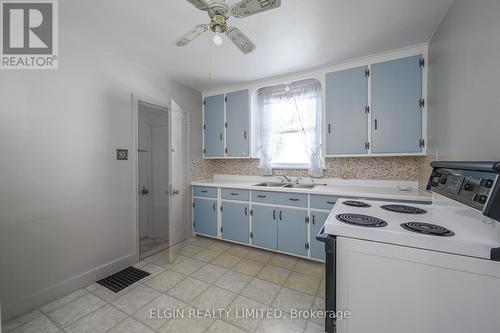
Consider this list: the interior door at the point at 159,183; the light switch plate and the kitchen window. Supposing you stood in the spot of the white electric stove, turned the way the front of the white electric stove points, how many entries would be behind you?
0

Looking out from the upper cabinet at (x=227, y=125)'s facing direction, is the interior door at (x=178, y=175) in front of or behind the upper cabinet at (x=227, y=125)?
in front

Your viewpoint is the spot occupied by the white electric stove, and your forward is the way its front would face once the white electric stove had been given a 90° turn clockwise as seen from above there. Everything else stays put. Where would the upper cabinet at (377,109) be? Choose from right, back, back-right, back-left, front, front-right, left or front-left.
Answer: front

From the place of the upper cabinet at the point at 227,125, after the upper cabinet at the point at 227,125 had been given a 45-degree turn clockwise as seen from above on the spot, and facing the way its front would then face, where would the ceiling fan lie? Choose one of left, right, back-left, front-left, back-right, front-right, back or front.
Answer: left

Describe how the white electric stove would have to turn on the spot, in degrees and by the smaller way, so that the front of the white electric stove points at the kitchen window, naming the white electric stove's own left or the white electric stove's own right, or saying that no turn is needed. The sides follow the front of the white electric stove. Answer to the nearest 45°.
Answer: approximately 45° to the white electric stove's own right

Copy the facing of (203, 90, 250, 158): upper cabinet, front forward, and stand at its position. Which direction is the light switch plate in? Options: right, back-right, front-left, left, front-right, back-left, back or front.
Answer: front

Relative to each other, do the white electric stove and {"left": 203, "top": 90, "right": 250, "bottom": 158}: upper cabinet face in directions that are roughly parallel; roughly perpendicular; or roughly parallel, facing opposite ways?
roughly perpendicular

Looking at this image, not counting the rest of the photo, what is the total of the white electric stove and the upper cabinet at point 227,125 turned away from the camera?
0

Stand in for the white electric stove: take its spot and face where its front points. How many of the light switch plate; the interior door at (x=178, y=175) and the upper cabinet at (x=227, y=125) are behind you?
0

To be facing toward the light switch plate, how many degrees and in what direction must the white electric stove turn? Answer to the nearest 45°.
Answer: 0° — it already faces it

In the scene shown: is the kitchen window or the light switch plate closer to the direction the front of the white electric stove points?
the light switch plate

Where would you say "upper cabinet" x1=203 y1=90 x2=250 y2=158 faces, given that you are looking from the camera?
facing the viewer and to the left of the viewer

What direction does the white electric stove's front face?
to the viewer's left

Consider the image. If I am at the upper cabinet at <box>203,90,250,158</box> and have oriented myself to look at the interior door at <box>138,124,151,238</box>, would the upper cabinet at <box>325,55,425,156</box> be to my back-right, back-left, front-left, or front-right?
back-left

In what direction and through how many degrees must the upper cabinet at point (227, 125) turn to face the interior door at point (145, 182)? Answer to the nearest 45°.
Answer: approximately 45° to its right
